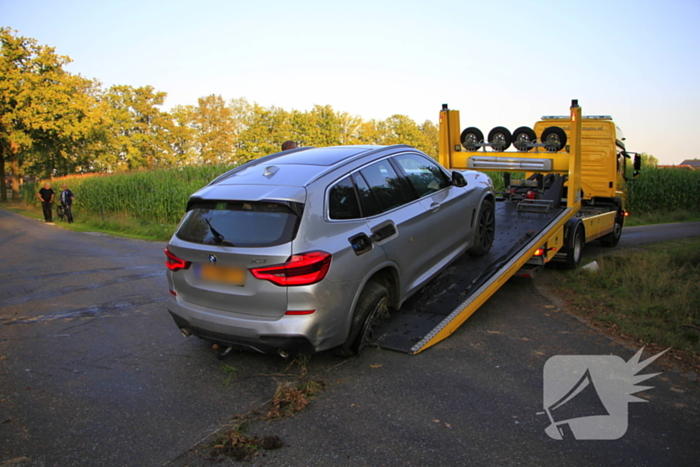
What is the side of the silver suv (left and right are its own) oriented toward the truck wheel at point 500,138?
front

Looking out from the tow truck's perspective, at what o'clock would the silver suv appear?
The silver suv is roughly at 5 o'clock from the tow truck.

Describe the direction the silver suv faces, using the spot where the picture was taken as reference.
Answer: facing away from the viewer and to the right of the viewer

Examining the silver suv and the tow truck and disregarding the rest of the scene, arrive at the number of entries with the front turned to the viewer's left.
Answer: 0

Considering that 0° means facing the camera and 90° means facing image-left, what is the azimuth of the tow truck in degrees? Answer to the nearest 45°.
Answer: approximately 225°

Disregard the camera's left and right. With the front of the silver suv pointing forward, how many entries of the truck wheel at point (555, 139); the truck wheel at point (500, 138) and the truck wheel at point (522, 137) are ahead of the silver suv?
3

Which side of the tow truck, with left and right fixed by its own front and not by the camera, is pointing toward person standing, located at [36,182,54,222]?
left

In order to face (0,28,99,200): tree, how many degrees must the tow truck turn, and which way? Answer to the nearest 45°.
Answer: approximately 90° to its left

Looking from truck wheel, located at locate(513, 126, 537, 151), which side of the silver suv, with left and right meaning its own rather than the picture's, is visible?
front

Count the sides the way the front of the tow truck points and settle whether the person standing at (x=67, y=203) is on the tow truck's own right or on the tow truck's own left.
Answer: on the tow truck's own left

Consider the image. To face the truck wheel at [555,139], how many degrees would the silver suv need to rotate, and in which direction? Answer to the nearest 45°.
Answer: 0° — it already faces it
